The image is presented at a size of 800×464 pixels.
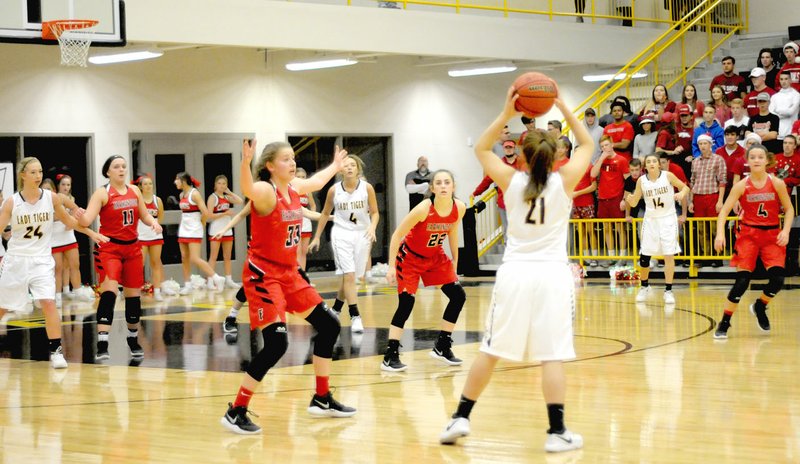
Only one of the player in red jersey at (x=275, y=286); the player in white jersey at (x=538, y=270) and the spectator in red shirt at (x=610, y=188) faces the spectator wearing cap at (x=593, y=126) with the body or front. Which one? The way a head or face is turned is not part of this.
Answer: the player in white jersey

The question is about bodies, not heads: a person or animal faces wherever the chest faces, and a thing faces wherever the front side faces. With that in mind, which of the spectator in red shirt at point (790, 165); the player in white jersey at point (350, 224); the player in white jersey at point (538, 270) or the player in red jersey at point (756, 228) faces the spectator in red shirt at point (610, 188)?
the player in white jersey at point (538, 270)

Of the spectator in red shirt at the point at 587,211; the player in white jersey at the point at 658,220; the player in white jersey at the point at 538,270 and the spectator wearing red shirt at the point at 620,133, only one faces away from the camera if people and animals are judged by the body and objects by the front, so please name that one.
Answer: the player in white jersey at the point at 538,270

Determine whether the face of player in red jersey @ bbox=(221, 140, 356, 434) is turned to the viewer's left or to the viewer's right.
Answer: to the viewer's right

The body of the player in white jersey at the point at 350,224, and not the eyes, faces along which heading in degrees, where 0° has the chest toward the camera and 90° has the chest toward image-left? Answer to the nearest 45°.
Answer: approximately 0°

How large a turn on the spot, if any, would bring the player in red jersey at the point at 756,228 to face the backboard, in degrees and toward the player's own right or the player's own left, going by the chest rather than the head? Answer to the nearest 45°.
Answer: approximately 90° to the player's own right

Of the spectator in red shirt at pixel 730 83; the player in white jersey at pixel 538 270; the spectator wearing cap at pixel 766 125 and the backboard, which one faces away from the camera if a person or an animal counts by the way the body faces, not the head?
the player in white jersey

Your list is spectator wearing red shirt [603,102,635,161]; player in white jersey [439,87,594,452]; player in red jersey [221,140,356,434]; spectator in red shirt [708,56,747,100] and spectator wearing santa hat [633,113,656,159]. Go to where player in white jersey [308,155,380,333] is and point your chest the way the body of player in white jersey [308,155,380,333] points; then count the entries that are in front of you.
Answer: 2

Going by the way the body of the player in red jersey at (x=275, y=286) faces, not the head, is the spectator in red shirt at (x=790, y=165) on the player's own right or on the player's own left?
on the player's own left
